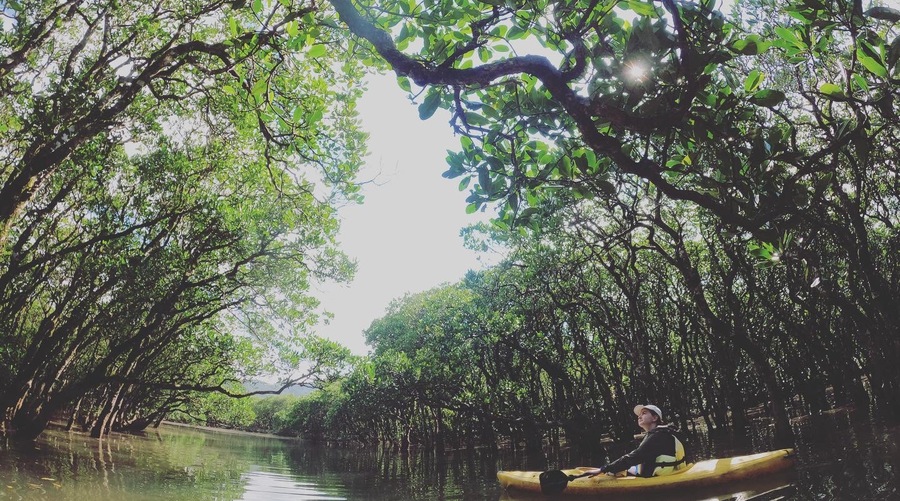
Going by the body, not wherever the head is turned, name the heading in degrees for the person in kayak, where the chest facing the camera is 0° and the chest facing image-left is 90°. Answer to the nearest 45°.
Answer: approximately 90°
